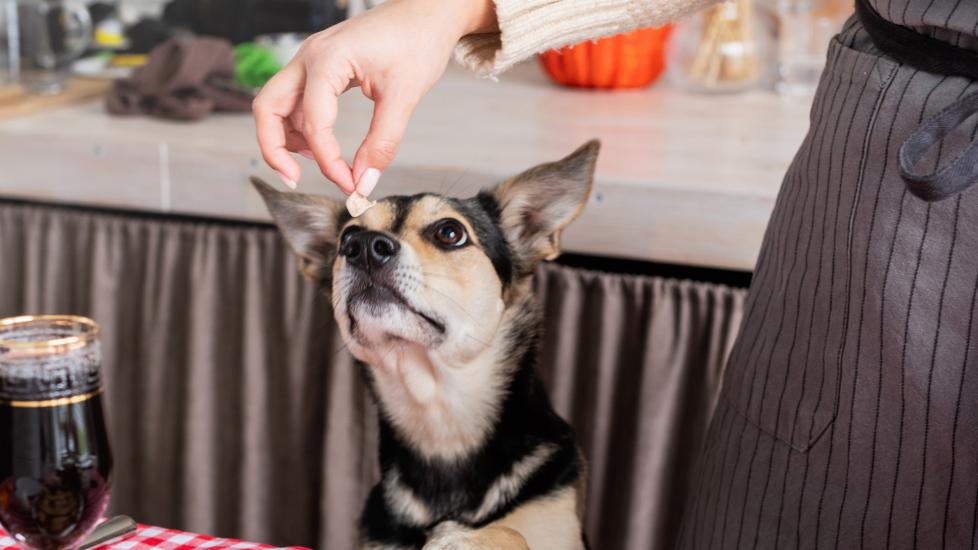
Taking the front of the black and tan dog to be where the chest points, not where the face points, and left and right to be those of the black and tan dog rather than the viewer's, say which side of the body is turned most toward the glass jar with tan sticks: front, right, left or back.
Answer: back

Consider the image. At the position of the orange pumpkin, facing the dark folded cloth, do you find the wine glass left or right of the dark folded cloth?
left

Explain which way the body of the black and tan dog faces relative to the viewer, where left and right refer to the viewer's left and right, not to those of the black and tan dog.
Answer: facing the viewer and to the left of the viewer

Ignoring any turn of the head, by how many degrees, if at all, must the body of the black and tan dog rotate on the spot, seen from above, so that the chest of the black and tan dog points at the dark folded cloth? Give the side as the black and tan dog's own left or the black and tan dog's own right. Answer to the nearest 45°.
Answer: approximately 90° to the black and tan dog's own right

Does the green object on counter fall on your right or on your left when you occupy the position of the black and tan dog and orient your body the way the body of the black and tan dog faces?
on your right

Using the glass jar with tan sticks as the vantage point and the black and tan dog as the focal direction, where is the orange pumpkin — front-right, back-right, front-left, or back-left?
front-right
